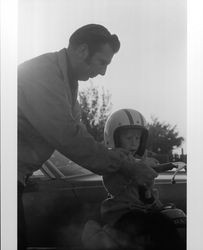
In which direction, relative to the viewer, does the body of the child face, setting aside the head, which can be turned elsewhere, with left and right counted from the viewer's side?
facing the viewer and to the right of the viewer

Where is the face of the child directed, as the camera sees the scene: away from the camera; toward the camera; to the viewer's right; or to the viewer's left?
toward the camera
